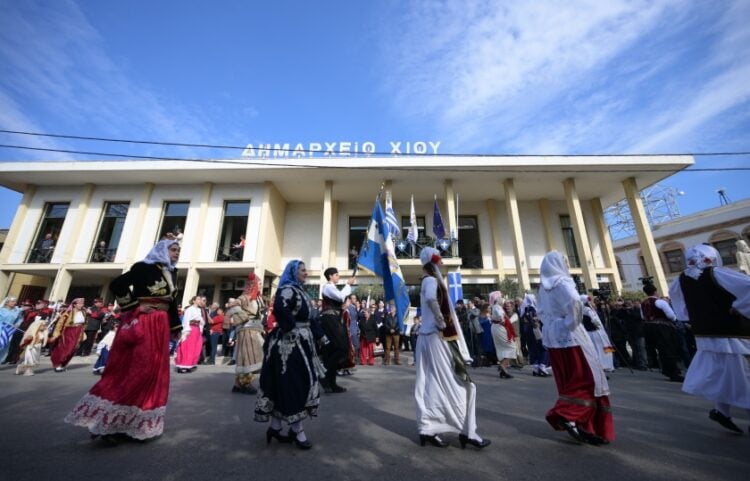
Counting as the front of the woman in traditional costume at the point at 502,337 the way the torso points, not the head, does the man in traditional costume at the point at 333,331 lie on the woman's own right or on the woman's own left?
on the woman's own right

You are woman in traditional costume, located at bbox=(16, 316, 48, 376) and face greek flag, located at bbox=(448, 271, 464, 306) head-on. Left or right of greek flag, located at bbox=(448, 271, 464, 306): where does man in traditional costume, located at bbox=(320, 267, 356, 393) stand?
right

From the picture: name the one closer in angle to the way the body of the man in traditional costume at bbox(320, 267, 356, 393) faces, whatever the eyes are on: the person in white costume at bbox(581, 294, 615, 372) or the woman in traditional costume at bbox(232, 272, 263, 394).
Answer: the person in white costume
